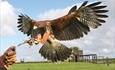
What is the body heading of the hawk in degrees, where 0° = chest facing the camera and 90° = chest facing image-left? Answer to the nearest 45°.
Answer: approximately 45°
